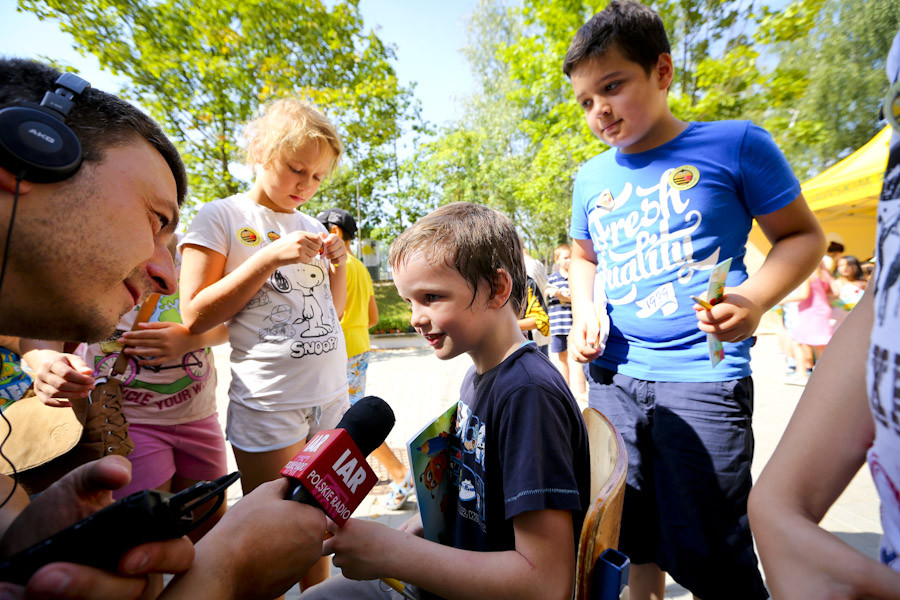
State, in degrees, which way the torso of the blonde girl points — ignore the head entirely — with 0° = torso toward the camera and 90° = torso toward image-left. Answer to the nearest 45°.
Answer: approximately 315°

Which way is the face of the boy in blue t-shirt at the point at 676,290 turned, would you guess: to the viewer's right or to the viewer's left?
to the viewer's left

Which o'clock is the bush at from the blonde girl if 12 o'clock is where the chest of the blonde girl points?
The bush is roughly at 8 o'clock from the blonde girl.

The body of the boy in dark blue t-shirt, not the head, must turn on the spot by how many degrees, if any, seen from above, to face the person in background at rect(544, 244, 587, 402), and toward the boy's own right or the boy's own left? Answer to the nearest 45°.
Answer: approximately 90° to the boy's own right

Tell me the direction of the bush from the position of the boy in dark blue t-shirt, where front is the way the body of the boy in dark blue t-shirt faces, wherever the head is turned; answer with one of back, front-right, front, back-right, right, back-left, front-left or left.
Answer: right

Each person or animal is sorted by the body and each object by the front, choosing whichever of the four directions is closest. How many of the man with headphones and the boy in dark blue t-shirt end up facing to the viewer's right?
1

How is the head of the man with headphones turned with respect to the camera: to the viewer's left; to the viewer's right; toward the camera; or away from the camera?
to the viewer's right

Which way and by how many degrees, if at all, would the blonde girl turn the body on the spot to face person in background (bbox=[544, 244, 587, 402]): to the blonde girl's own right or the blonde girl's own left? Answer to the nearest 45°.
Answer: approximately 90° to the blonde girl's own left

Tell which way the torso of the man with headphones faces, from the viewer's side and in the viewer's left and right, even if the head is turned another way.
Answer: facing to the right of the viewer

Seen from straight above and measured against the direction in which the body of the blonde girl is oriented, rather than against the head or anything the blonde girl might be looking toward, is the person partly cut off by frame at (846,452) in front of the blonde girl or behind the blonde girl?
in front

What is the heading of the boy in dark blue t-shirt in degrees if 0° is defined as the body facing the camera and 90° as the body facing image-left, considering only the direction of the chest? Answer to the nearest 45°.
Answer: approximately 90°
